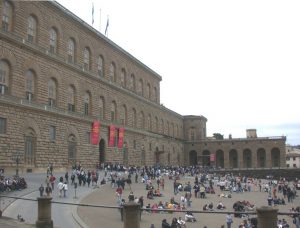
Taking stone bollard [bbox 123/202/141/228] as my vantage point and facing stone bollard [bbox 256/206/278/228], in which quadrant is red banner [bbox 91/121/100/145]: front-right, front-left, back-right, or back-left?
back-left

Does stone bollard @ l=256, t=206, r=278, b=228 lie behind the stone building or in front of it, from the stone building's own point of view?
in front

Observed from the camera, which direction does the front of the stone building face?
facing the viewer and to the right of the viewer

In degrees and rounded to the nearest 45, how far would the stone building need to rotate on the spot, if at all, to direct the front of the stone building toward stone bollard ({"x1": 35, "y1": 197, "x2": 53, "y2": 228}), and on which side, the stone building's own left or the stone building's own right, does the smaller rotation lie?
approximately 45° to the stone building's own right

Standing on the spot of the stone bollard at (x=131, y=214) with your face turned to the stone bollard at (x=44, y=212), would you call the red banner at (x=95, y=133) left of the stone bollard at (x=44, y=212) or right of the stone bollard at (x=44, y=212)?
right

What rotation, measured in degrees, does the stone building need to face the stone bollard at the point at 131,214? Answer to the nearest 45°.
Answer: approximately 45° to its right
